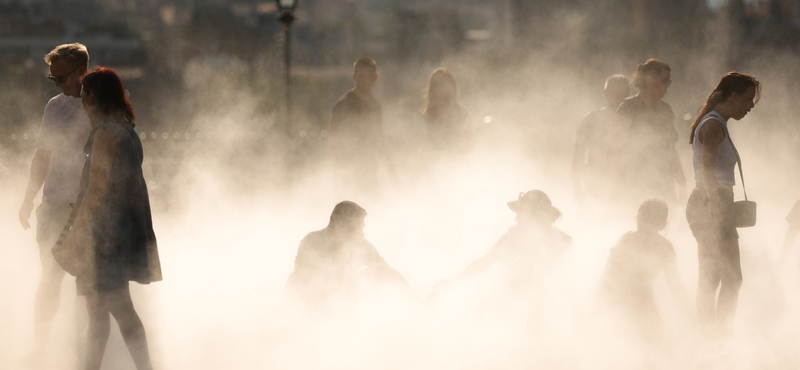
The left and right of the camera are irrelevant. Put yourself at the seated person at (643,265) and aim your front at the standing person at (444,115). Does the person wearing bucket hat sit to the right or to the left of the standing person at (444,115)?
left

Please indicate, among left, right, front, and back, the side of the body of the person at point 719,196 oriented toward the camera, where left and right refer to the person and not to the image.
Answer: right

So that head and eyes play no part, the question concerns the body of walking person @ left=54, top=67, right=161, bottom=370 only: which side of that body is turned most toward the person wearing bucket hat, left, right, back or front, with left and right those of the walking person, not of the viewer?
back
